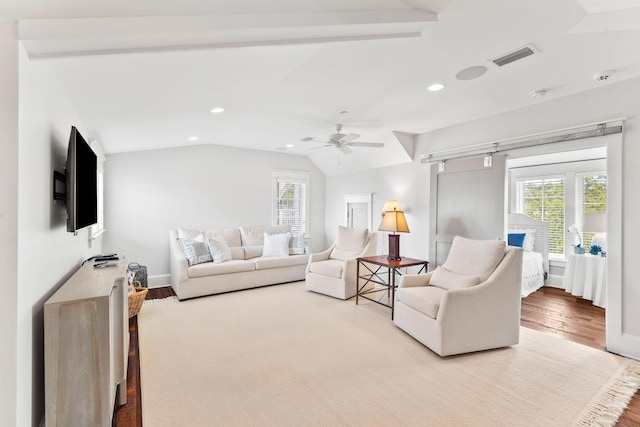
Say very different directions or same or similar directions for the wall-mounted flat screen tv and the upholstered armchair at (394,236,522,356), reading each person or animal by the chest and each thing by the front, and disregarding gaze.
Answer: very different directions

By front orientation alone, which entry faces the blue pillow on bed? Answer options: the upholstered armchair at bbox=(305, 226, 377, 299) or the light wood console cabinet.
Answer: the light wood console cabinet

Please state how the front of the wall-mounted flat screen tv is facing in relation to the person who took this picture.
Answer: facing to the right of the viewer

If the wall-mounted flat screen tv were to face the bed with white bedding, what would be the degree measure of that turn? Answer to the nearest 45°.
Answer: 0° — it already faces it

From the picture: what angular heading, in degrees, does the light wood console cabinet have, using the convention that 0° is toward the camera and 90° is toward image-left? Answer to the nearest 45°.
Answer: approximately 270°

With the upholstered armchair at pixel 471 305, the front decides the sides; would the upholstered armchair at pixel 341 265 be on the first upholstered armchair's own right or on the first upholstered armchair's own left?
on the first upholstered armchair's own right

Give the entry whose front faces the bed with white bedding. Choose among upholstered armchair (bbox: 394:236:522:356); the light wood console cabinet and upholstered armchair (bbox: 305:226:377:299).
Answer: the light wood console cabinet

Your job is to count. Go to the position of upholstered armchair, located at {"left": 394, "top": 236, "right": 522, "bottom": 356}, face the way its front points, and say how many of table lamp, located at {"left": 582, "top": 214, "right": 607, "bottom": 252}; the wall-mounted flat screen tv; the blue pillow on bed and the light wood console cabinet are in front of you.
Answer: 2

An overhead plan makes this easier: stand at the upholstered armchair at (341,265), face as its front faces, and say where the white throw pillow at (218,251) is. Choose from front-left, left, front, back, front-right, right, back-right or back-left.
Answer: front-right

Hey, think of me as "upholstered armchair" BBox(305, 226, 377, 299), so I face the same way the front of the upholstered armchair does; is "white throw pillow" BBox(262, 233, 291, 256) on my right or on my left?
on my right
